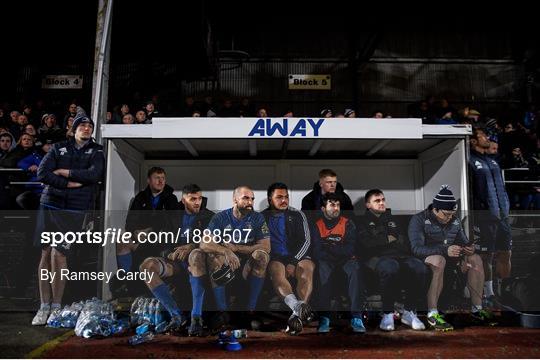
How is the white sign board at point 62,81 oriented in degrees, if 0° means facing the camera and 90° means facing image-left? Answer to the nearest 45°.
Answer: approximately 0°

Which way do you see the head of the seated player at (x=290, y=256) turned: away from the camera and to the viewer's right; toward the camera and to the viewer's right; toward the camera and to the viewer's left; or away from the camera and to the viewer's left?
toward the camera and to the viewer's right

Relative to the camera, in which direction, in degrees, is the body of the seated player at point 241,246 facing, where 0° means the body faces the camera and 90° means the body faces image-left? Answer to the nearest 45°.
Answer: approximately 0°

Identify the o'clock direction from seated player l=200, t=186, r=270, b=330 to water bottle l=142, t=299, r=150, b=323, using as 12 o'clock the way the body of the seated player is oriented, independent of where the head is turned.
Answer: The water bottle is roughly at 3 o'clock from the seated player.

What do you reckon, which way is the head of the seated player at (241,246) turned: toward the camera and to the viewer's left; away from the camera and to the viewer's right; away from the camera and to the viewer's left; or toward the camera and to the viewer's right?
toward the camera and to the viewer's right

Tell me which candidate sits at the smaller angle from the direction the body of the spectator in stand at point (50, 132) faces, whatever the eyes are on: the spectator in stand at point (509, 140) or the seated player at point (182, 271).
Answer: the seated player

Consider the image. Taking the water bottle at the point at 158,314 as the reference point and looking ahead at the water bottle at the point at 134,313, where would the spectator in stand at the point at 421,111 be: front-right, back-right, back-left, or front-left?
back-right

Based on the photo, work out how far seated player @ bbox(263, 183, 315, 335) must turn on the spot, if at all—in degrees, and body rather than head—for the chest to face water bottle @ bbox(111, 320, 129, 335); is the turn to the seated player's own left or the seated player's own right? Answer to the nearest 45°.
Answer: approximately 90° to the seated player's own right

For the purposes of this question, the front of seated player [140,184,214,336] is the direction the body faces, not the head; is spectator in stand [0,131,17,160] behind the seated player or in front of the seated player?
behind
